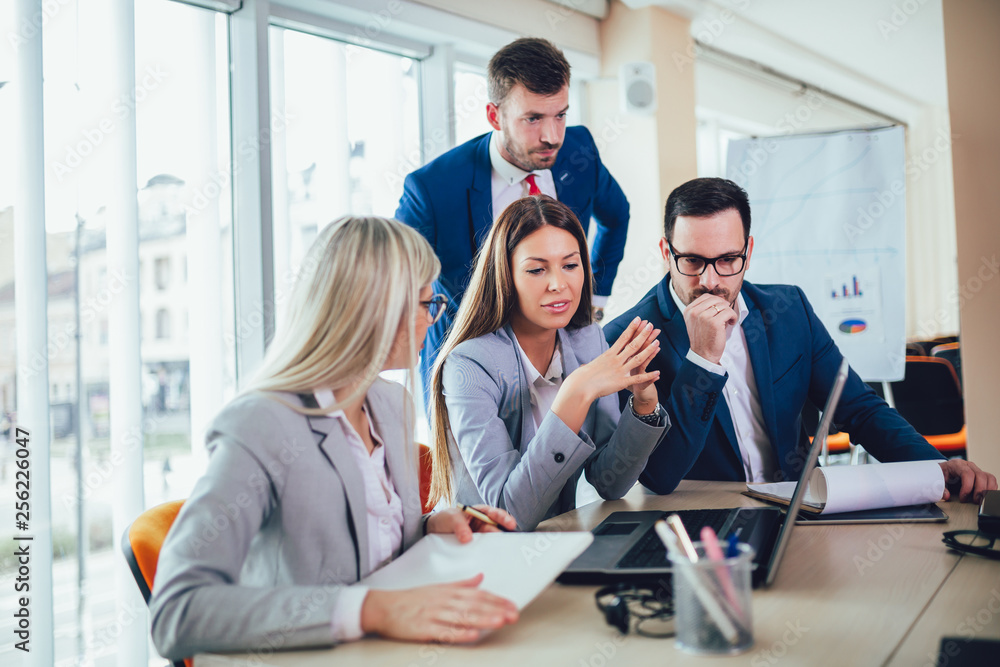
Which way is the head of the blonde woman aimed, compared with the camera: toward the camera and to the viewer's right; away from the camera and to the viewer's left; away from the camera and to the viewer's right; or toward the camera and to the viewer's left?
away from the camera and to the viewer's right

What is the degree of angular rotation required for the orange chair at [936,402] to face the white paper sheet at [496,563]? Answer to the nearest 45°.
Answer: approximately 180°

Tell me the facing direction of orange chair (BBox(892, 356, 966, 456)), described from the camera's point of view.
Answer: facing away from the viewer

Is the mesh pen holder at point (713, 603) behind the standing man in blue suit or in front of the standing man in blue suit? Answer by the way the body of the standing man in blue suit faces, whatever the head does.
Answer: in front

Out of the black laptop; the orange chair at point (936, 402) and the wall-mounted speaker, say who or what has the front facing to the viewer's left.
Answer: the black laptop

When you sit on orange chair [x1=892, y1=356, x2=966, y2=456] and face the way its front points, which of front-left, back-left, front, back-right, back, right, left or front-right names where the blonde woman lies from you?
back

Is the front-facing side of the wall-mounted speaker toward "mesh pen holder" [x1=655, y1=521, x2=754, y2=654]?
yes

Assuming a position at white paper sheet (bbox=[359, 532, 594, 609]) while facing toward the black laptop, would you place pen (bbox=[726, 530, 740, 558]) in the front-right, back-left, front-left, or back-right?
front-right

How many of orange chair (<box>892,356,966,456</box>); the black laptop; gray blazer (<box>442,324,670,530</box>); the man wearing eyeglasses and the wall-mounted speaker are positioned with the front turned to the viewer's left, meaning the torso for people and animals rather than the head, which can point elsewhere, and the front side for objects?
1

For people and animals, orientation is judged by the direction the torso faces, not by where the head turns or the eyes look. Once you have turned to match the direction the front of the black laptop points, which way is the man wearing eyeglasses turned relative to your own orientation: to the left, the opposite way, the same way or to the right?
to the left

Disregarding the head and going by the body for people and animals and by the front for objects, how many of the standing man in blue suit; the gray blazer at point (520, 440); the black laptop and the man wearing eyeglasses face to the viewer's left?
1

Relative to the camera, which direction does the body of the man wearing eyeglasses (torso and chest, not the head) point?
toward the camera

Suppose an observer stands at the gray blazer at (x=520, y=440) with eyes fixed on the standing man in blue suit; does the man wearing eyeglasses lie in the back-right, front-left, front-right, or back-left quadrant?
front-right

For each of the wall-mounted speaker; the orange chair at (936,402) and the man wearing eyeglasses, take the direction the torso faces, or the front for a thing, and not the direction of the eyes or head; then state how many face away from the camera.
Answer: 1
